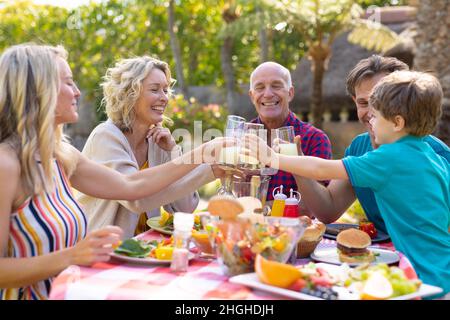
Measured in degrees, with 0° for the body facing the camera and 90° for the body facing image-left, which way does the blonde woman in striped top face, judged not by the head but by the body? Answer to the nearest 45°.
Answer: approximately 270°

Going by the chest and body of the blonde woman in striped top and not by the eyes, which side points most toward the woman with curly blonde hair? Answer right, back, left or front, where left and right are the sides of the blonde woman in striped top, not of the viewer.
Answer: left

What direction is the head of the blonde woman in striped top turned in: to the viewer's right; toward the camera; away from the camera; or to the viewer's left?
to the viewer's right

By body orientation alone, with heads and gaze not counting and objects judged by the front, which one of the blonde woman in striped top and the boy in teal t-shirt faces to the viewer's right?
the blonde woman in striped top

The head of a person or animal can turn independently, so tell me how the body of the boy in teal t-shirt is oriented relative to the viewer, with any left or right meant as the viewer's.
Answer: facing away from the viewer and to the left of the viewer

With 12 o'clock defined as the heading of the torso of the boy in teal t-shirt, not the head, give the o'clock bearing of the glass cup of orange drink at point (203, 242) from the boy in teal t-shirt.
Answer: The glass cup of orange drink is roughly at 10 o'clock from the boy in teal t-shirt.

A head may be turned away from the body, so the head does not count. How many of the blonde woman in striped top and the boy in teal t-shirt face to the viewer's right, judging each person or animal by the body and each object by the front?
1
